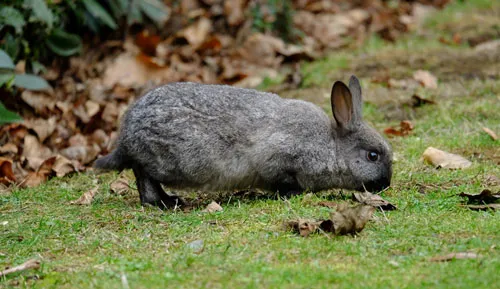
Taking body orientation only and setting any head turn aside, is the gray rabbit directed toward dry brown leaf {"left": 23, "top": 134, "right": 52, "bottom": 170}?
no

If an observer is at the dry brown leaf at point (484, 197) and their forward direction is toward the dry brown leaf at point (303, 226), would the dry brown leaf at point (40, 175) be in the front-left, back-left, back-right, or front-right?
front-right

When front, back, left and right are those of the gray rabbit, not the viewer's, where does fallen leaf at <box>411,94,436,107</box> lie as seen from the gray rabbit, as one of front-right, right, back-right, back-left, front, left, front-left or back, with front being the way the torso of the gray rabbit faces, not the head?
front-left

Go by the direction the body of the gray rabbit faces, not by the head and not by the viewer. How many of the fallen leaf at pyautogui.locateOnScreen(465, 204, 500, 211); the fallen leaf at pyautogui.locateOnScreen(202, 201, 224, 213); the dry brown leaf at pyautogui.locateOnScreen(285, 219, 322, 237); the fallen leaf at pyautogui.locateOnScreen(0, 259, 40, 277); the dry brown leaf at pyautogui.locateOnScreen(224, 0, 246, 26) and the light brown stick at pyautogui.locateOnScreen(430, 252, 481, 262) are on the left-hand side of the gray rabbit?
1

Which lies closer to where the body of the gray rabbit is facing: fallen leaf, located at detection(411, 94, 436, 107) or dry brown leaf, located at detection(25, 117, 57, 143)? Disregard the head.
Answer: the fallen leaf

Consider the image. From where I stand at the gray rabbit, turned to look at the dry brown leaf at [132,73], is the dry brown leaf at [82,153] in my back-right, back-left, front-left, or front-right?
front-left

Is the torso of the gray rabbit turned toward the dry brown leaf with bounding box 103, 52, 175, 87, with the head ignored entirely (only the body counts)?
no

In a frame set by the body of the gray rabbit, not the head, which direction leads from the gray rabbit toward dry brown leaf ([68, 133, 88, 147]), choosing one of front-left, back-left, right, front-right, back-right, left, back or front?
back-left

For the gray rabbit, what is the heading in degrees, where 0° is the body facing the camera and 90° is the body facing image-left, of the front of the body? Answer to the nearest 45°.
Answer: approximately 270°

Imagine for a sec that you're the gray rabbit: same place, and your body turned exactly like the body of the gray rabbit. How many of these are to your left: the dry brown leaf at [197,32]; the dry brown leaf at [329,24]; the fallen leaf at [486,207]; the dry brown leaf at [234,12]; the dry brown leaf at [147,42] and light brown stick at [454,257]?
4

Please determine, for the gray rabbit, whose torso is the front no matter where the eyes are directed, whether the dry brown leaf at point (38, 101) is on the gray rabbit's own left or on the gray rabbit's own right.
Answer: on the gray rabbit's own left

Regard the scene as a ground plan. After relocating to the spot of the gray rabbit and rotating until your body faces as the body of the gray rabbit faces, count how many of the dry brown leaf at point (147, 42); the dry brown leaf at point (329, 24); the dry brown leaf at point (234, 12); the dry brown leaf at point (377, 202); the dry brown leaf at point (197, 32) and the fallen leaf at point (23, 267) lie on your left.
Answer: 4

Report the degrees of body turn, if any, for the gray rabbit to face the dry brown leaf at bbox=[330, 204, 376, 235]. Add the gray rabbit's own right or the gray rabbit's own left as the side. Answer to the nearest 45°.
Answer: approximately 45° to the gray rabbit's own right

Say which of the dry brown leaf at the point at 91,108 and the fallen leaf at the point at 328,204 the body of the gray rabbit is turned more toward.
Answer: the fallen leaf

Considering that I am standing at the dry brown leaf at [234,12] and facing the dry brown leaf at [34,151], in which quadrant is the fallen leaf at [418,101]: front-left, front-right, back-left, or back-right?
front-left

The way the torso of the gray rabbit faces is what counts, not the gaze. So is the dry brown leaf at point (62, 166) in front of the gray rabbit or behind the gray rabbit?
behind

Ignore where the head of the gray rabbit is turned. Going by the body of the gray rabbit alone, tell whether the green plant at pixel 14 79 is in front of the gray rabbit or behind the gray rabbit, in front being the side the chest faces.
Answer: behind

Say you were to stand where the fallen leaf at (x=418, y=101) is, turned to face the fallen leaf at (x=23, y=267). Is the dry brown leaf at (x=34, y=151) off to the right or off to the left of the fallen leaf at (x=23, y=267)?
right

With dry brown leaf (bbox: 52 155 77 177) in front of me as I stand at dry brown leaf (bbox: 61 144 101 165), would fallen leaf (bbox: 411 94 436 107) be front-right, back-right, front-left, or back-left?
back-left

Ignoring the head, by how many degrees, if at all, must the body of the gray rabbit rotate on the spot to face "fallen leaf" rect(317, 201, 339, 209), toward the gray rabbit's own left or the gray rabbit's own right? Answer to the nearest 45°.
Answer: approximately 45° to the gray rabbit's own right

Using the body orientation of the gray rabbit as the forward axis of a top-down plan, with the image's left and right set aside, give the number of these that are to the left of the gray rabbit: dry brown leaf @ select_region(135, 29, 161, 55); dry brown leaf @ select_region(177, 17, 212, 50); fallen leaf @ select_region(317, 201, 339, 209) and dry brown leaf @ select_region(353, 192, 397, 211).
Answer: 2
